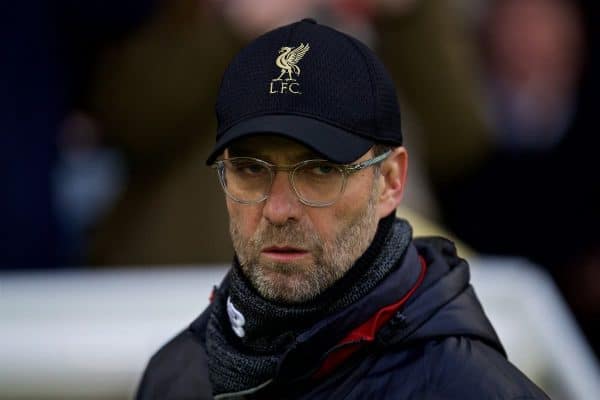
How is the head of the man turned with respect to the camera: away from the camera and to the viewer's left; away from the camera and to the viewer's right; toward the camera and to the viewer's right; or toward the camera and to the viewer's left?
toward the camera and to the viewer's left

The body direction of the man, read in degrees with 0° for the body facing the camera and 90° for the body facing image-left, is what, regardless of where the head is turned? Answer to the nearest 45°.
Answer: approximately 45°
